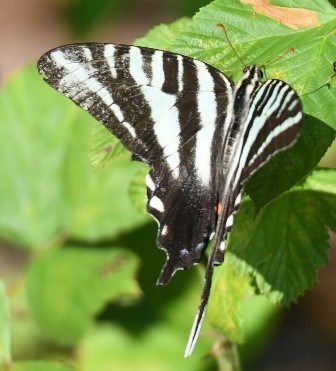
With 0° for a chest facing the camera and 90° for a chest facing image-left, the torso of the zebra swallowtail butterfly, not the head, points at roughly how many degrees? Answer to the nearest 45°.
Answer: approximately 180°

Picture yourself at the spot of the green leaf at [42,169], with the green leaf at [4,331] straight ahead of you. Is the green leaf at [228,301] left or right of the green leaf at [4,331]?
left

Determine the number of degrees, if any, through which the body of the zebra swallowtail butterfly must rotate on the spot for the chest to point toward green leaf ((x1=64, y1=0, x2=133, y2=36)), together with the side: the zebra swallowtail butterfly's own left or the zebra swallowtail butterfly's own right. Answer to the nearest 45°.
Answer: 0° — it already faces it

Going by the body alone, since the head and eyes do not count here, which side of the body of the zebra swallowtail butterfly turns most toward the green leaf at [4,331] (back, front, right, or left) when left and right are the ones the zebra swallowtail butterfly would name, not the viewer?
left
